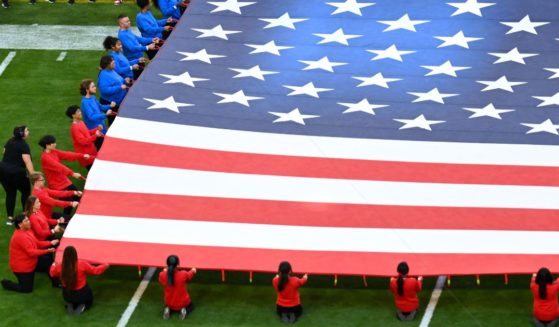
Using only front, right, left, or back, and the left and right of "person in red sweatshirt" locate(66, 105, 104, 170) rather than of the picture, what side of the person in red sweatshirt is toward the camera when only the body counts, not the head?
right

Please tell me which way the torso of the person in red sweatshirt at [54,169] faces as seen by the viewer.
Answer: to the viewer's right

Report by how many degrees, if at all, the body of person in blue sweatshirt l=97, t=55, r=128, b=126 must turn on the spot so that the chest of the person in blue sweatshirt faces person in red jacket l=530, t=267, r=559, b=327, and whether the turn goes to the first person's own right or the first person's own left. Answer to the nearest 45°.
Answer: approximately 45° to the first person's own right

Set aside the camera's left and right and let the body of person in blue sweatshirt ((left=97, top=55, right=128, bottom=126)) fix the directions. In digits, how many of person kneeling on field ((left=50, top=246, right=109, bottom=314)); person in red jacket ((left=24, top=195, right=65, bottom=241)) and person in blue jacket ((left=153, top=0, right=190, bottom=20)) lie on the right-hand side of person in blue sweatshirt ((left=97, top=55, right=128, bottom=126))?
2

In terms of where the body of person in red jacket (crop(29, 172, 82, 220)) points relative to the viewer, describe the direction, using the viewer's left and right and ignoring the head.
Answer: facing to the right of the viewer

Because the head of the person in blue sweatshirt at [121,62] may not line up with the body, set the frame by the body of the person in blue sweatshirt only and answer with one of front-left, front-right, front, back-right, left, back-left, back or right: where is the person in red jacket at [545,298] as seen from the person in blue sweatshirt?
front-right

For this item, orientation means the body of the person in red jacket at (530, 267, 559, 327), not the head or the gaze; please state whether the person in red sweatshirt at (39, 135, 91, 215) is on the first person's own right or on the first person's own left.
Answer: on the first person's own left

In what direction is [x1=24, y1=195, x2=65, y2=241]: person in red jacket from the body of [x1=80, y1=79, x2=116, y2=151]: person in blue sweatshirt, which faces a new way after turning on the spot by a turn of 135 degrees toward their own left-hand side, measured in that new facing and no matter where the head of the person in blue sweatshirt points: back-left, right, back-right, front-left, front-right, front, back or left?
back-left

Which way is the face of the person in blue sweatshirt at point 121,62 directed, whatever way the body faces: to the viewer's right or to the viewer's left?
to the viewer's right

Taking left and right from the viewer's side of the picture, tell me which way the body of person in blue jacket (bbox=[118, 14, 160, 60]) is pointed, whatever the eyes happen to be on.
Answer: facing to the right of the viewer
